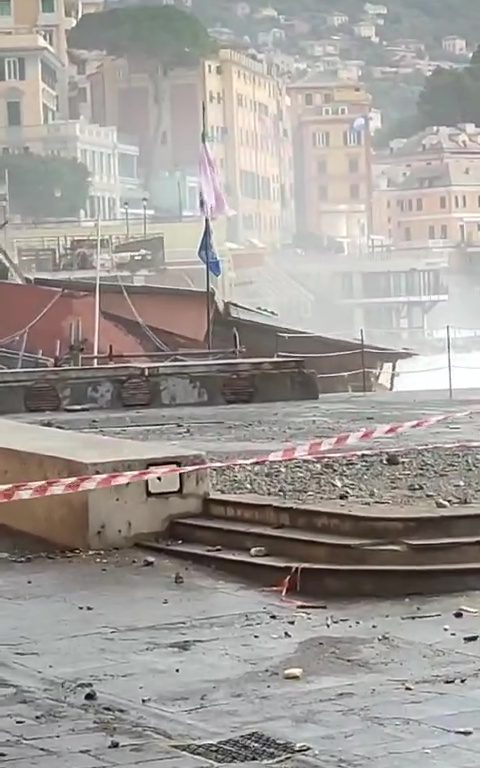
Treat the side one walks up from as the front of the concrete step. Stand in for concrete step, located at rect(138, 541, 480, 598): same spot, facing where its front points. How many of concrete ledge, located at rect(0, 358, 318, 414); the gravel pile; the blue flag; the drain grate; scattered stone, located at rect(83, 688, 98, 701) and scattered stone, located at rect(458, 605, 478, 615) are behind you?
3

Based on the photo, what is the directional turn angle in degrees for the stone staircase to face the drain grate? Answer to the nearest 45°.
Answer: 0° — it already faces it

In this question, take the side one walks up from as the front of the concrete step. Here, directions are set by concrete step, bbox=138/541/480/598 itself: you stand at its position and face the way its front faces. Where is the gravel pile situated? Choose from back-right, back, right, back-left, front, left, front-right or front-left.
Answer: back

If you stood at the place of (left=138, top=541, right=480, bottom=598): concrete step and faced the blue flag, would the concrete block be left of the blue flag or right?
left

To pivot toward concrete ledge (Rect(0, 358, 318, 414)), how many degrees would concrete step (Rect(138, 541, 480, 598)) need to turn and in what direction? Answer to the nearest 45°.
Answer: approximately 180°

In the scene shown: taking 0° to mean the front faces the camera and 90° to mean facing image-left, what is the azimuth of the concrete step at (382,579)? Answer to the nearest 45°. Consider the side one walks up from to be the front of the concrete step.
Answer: approximately 0°

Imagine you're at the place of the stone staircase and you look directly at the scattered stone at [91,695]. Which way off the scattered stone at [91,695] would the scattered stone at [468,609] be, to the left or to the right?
left

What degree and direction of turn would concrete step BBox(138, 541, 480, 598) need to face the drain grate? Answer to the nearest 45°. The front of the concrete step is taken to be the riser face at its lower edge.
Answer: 0° — it already faces it

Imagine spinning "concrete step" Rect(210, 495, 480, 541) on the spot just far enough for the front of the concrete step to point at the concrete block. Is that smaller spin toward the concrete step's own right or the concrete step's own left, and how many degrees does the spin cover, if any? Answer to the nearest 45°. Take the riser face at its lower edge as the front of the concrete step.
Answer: approximately 135° to the concrete step's own right

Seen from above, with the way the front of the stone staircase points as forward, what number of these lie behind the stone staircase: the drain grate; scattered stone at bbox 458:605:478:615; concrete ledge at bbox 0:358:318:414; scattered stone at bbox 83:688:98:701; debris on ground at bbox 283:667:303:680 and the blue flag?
2

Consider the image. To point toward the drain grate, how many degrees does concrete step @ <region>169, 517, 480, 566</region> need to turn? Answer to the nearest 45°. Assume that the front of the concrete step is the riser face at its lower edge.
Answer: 0° — it already faces it
